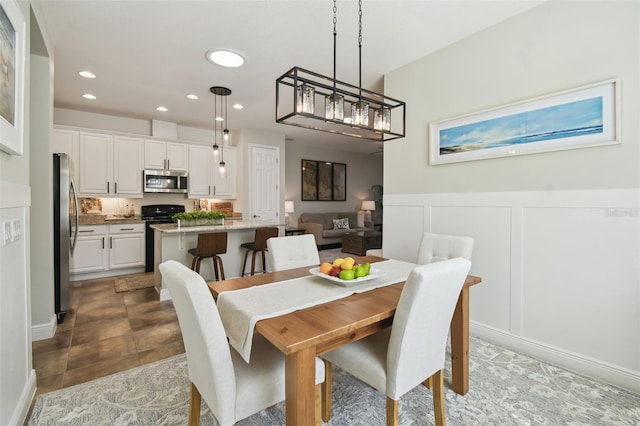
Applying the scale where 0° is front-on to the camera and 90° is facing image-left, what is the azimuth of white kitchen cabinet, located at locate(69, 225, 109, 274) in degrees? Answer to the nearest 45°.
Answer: approximately 0°

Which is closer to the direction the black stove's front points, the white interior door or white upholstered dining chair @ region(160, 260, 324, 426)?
the white upholstered dining chair

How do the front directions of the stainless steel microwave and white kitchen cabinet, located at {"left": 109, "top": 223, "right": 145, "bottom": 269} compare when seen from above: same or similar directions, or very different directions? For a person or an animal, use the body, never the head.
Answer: same or similar directions

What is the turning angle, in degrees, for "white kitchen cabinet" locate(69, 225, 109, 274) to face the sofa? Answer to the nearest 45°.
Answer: approximately 90° to its left

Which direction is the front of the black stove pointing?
toward the camera

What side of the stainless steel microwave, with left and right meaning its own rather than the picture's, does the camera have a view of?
front

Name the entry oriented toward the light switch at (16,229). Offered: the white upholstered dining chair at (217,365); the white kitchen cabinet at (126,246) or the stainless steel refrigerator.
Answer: the white kitchen cabinet

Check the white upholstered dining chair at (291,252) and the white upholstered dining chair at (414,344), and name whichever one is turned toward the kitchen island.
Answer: the white upholstered dining chair at (414,344)

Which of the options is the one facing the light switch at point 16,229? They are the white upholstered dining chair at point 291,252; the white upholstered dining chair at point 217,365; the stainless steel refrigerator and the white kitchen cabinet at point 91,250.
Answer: the white kitchen cabinet

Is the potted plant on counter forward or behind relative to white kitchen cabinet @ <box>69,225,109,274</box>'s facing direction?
forward

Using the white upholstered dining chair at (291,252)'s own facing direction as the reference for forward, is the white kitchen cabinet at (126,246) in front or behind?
behind

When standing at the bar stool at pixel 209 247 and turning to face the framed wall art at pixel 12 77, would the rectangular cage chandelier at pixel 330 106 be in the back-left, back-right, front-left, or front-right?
front-left

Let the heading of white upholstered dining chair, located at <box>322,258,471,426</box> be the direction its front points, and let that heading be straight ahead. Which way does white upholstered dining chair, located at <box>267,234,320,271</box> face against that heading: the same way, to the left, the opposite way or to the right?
the opposite way

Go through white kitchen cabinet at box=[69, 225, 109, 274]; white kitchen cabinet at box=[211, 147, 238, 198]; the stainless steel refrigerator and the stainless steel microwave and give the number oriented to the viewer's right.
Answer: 1

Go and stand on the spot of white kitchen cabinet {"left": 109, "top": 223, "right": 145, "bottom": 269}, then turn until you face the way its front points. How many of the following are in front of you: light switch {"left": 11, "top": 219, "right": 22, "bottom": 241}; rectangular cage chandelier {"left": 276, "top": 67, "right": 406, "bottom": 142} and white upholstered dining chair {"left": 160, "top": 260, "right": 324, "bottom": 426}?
3

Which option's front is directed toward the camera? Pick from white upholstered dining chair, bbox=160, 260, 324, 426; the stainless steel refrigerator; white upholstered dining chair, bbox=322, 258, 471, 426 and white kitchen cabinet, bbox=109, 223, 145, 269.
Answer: the white kitchen cabinet

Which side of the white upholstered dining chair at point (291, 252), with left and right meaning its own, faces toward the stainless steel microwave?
back
